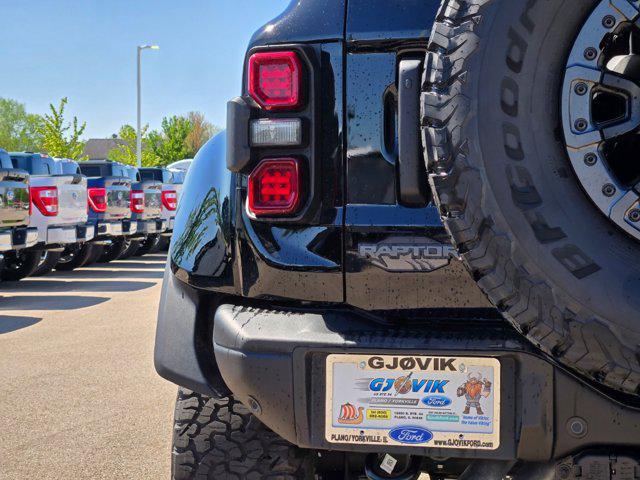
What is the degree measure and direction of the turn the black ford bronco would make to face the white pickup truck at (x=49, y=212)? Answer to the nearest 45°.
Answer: approximately 45° to its left

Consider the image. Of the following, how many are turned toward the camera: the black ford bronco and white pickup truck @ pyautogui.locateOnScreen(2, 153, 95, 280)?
0

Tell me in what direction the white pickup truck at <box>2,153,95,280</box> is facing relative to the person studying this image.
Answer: facing away from the viewer and to the left of the viewer

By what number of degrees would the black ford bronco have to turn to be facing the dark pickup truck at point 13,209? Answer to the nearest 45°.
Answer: approximately 45° to its left

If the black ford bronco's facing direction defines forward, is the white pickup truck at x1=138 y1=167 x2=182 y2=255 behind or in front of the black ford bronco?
in front

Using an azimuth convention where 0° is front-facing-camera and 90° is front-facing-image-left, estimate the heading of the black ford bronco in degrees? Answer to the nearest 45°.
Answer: approximately 180°
